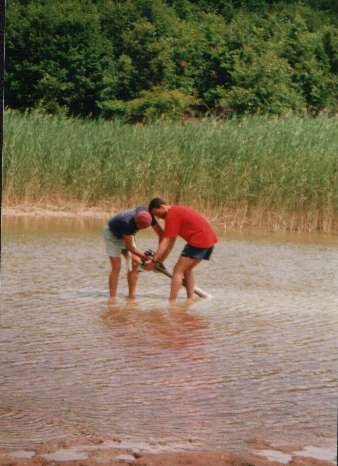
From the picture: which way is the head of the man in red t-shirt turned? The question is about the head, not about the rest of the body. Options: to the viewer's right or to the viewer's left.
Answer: to the viewer's left

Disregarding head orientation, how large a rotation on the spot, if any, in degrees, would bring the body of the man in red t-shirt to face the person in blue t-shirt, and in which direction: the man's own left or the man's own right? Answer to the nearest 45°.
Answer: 0° — they already face them

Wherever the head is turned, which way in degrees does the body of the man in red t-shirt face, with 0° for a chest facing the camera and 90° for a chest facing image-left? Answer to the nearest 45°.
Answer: approximately 90°
